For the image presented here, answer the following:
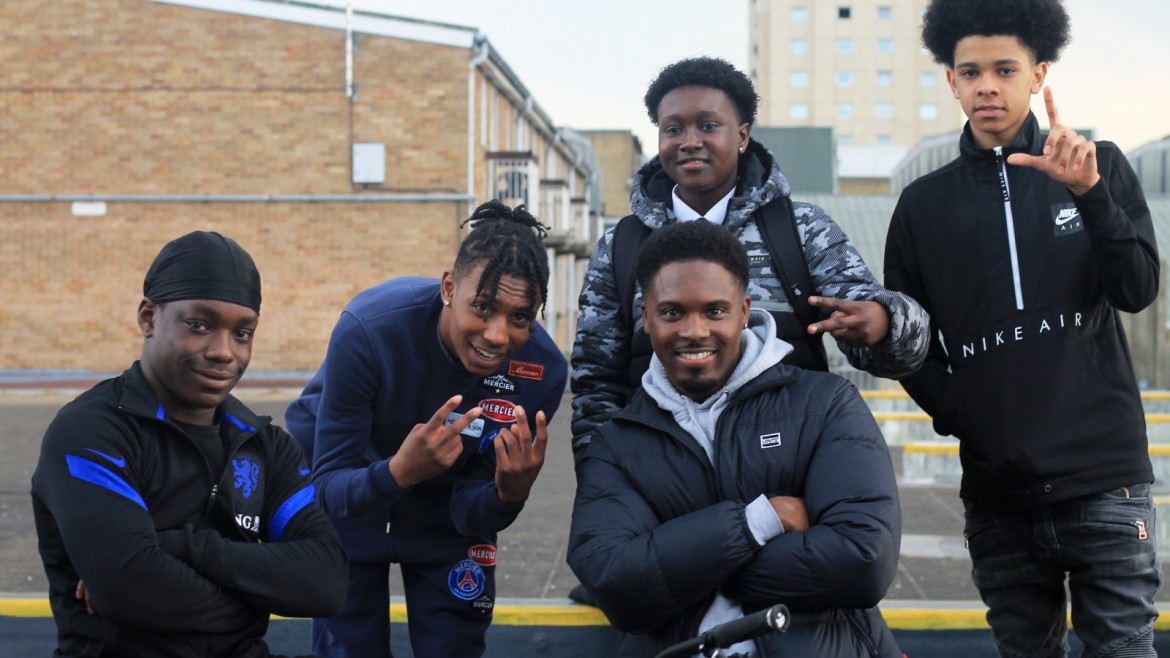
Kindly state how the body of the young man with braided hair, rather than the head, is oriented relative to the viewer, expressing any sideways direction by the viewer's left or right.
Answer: facing the viewer and to the right of the viewer

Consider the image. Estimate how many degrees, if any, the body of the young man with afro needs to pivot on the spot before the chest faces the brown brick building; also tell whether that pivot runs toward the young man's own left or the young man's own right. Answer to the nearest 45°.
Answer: approximately 135° to the young man's own right

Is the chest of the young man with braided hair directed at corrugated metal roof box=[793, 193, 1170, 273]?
no

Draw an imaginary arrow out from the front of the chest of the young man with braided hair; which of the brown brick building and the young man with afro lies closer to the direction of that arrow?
the young man with afro

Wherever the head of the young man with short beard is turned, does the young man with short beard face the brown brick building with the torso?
no

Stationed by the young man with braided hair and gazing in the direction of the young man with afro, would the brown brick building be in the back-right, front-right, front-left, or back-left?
back-left

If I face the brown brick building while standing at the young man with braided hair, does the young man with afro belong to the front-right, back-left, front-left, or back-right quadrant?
back-right

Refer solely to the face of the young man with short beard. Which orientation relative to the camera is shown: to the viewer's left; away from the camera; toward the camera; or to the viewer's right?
toward the camera

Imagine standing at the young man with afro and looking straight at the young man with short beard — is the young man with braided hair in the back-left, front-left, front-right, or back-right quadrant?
front-right

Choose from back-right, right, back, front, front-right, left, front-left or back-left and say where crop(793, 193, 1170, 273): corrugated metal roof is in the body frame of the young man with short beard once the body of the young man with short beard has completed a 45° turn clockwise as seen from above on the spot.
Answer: back-right

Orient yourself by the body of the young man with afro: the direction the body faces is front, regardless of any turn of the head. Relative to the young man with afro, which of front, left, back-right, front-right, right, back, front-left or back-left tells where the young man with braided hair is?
right

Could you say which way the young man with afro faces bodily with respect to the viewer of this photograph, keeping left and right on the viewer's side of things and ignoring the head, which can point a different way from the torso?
facing the viewer

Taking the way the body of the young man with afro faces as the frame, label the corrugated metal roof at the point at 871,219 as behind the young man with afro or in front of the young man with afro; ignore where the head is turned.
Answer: behind

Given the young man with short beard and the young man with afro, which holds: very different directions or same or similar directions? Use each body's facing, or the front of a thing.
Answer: same or similar directions

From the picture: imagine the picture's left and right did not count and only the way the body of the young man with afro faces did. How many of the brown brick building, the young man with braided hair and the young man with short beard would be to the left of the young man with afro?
0

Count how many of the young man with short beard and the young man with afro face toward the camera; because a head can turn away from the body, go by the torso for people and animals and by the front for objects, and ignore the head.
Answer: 2
